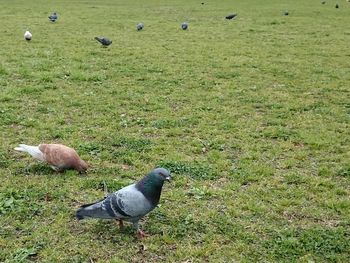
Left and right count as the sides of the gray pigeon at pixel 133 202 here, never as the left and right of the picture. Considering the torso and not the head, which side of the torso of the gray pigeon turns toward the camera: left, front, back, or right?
right

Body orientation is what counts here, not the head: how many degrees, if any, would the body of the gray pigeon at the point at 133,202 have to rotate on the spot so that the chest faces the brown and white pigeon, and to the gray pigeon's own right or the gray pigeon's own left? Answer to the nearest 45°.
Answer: approximately 135° to the gray pigeon's own left

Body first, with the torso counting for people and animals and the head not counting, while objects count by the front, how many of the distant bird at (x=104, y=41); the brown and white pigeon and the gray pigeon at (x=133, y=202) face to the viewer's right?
3

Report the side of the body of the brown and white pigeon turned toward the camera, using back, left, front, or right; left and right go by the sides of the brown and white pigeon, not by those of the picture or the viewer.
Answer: right

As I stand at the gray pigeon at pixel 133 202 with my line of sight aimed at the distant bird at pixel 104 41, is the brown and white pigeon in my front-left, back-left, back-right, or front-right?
front-left

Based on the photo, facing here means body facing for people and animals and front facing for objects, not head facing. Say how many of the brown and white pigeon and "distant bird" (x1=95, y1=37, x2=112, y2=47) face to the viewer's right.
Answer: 2

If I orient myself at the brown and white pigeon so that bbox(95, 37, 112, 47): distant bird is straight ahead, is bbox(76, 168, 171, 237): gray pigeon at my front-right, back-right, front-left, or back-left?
back-right

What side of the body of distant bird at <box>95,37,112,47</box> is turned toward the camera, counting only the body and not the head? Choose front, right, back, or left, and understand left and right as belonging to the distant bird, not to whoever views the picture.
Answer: right

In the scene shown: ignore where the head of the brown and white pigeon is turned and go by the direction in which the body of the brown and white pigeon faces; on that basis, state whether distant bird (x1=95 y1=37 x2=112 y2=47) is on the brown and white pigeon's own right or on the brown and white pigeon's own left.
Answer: on the brown and white pigeon's own left

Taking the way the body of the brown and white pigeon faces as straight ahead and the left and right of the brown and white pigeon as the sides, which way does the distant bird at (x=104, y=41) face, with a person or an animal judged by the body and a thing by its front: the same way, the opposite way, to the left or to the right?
the same way

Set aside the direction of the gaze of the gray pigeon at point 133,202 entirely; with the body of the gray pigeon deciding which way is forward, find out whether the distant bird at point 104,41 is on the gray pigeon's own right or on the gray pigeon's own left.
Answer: on the gray pigeon's own left

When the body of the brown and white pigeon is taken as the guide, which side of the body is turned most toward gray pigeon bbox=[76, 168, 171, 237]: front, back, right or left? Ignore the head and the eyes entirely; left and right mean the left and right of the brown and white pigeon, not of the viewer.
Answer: right

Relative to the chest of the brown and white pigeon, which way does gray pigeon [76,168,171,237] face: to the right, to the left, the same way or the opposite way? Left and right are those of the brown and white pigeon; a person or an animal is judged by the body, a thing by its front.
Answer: the same way
